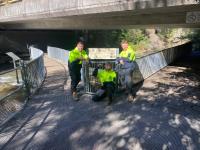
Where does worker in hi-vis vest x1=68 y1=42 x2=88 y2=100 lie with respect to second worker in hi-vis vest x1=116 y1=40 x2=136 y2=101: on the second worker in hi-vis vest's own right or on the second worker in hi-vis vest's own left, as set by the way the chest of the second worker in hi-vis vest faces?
on the second worker in hi-vis vest's own right

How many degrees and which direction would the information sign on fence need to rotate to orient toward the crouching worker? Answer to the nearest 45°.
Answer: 0° — it already faces them

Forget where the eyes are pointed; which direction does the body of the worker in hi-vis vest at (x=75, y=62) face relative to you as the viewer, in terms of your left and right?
facing the viewer and to the right of the viewer

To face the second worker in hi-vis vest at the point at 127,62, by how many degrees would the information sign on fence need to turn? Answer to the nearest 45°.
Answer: approximately 45° to its left

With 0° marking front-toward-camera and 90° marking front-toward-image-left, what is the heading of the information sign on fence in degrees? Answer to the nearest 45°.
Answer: approximately 0°

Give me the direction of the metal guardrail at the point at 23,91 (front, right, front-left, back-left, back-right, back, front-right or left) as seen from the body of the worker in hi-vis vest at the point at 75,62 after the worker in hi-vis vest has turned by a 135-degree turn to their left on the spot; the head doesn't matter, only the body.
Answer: left

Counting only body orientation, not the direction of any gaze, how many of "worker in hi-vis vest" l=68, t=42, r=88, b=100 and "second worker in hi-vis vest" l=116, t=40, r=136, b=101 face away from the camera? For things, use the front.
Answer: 0

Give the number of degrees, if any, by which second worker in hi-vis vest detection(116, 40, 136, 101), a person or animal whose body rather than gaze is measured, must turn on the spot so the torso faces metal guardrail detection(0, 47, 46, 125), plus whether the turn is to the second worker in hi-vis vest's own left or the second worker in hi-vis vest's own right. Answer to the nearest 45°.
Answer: approximately 45° to the second worker in hi-vis vest's own right

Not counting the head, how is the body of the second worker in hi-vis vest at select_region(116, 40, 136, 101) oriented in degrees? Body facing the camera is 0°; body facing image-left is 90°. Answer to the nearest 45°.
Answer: approximately 45°

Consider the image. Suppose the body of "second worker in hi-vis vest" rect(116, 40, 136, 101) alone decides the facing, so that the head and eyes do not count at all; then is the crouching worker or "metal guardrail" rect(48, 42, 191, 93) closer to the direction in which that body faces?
the crouching worker
